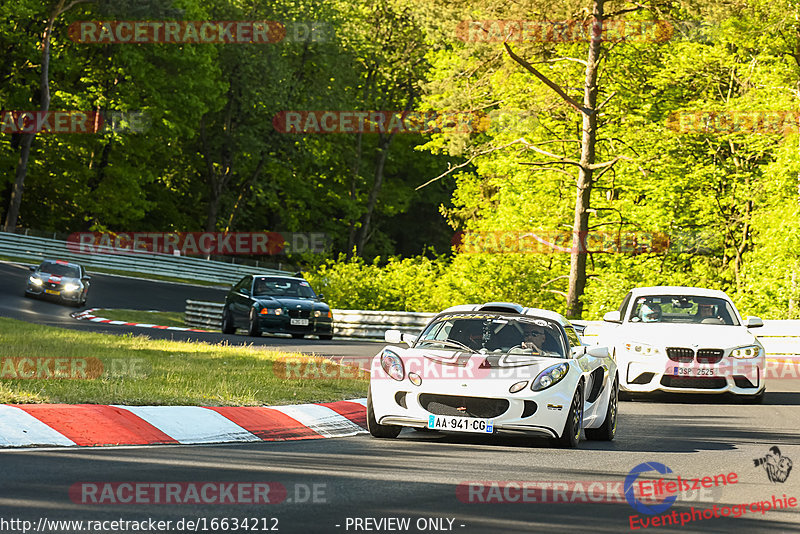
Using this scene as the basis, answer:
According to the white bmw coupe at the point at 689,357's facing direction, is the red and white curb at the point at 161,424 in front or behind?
in front

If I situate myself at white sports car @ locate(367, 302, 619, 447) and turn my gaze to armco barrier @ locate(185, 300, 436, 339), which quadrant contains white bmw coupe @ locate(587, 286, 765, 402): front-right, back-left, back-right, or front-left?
front-right

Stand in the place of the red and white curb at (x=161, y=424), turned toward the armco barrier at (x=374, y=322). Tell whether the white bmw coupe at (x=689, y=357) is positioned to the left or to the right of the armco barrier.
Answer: right

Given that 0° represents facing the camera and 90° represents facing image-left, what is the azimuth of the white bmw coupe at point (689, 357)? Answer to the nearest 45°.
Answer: approximately 0°

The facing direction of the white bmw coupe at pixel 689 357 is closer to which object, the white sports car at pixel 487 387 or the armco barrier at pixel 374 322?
the white sports car

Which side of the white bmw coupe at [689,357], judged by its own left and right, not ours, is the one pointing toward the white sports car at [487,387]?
front

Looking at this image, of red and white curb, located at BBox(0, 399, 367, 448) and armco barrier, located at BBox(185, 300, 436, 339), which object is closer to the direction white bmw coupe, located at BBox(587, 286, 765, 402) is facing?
the red and white curb

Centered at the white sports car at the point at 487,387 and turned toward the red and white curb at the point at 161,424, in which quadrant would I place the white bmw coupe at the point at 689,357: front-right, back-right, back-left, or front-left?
back-right

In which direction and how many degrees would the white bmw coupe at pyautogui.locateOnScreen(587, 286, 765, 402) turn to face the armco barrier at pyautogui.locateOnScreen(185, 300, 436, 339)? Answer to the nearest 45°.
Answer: approximately 135° to its right
